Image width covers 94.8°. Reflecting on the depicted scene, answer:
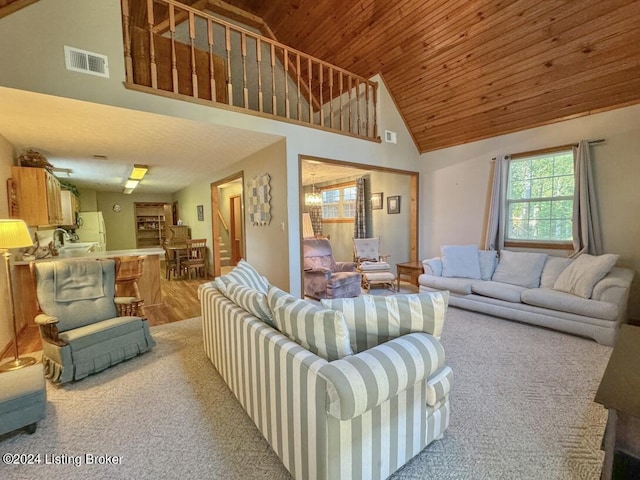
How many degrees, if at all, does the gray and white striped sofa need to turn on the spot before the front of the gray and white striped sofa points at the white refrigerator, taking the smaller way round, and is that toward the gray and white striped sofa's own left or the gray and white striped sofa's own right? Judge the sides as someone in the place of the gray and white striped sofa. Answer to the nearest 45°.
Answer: approximately 90° to the gray and white striped sofa's own left

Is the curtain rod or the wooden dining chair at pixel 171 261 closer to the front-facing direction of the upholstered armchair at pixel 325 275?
the curtain rod

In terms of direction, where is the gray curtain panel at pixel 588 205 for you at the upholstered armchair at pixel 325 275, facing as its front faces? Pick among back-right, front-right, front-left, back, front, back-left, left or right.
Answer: front-left

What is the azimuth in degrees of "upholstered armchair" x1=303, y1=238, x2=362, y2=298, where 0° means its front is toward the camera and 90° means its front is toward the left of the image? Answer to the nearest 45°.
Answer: approximately 315°

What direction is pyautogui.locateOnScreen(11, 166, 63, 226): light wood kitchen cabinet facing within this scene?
to the viewer's right

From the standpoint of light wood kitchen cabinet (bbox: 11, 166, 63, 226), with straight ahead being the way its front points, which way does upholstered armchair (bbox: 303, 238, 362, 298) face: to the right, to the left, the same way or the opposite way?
to the right

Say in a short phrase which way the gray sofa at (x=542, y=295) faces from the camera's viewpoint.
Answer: facing the viewer and to the left of the viewer

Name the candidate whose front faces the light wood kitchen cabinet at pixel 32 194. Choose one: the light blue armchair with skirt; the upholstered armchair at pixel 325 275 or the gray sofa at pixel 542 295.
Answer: the gray sofa

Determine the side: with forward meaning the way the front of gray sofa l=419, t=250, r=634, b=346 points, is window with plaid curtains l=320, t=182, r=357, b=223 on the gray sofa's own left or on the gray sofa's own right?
on the gray sofa's own right

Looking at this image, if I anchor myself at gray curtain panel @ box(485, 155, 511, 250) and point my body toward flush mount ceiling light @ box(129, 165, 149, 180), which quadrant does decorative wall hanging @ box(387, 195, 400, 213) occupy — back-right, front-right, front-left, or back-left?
front-right

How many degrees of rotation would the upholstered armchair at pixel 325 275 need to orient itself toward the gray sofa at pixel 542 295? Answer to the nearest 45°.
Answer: approximately 45° to its left

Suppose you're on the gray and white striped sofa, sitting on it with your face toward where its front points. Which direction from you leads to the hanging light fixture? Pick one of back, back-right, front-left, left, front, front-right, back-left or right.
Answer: front-left

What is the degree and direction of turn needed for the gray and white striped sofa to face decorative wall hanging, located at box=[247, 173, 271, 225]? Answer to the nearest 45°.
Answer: approximately 45° to its left

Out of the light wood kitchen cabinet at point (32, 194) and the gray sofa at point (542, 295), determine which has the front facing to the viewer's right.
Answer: the light wood kitchen cabinet

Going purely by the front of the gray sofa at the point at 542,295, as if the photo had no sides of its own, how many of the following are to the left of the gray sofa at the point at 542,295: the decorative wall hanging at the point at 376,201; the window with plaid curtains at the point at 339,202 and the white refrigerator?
0

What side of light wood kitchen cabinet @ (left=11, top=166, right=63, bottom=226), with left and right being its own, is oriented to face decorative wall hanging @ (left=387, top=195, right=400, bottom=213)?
front

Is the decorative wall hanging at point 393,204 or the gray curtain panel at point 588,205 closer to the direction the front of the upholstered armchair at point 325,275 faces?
the gray curtain panel

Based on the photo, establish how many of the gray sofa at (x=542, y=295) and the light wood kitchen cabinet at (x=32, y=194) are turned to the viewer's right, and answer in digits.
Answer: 1

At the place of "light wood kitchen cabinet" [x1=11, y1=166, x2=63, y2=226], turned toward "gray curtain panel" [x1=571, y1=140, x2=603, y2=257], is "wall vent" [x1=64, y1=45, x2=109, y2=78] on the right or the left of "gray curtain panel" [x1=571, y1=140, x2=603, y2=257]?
right

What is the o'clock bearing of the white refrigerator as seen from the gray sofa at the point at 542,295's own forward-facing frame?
The white refrigerator is roughly at 1 o'clock from the gray sofa.
